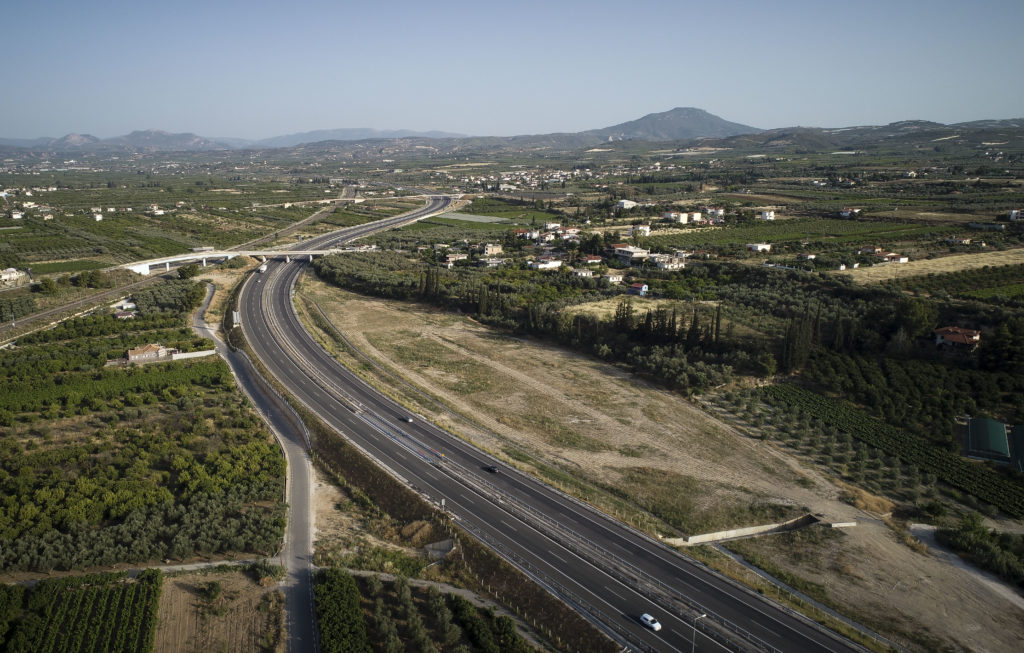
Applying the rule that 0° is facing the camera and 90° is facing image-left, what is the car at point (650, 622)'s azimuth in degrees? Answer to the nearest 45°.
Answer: approximately 315°

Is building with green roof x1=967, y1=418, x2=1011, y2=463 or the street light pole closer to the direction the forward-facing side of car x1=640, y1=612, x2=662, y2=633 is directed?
the street light pole

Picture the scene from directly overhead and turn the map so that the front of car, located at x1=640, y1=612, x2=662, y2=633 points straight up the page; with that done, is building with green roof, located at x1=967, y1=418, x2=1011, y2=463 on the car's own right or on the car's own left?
on the car's own left

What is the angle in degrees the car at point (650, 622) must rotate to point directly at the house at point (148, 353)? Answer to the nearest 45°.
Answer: approximately 180°

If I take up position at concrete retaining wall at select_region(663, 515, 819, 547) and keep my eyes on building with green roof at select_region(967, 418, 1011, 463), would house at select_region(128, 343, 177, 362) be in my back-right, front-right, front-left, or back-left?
back-left

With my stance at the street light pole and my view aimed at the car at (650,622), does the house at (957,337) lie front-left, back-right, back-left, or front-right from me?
back-right

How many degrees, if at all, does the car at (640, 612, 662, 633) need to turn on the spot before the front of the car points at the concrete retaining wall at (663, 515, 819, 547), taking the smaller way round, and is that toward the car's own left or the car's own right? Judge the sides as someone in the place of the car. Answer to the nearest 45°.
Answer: approximately 90° to the car's own left

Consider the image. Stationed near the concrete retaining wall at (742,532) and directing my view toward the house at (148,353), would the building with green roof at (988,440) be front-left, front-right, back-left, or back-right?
back-right

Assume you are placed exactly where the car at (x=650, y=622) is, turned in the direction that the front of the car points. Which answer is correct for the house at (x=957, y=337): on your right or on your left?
on your left
